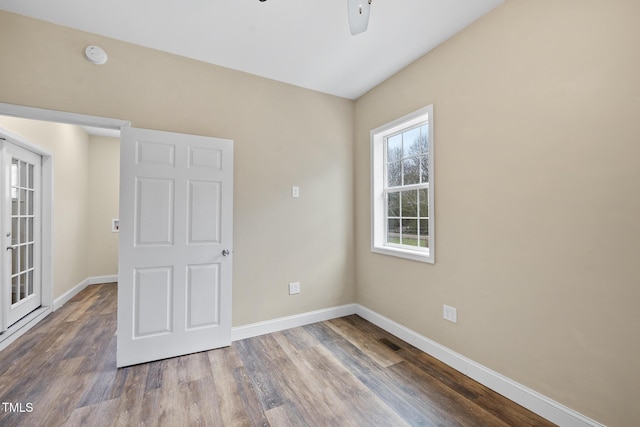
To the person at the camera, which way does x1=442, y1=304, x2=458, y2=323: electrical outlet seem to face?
facing the viewer and to the left of the viewer

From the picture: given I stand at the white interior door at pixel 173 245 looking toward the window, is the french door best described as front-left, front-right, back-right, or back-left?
back-left

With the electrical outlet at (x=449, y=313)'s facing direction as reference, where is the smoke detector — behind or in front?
in front

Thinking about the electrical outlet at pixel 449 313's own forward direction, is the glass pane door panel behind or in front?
in front
